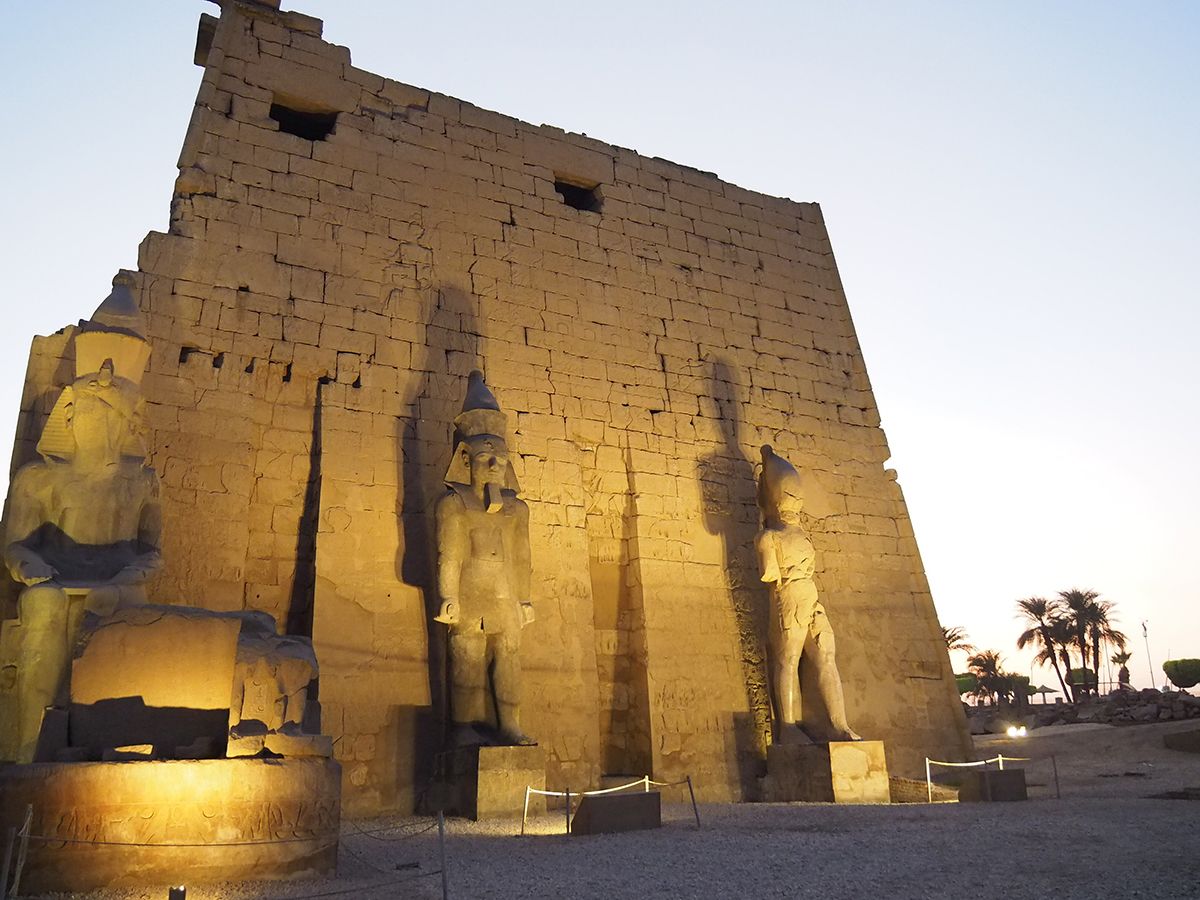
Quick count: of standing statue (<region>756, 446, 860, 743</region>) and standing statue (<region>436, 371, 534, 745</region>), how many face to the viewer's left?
0

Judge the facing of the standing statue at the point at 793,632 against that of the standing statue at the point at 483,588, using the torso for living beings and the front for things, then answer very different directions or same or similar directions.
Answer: same or similar directions

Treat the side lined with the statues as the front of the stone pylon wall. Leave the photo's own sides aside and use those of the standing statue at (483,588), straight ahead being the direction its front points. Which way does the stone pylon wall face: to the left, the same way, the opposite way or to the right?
the same way

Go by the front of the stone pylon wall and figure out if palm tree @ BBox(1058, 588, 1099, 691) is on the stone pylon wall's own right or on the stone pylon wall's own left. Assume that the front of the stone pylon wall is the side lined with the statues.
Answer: on the stone pylon wall's own left

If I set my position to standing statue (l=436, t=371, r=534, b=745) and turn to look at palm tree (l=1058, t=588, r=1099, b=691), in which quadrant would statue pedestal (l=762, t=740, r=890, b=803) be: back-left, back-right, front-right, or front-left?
front-right

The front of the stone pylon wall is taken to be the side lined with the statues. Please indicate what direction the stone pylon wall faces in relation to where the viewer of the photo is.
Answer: facing the viewer and to the right of the viewer

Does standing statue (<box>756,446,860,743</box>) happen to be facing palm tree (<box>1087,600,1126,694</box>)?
no

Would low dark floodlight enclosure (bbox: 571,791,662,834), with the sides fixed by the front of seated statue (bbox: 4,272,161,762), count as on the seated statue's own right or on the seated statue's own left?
on the seated statue's own left

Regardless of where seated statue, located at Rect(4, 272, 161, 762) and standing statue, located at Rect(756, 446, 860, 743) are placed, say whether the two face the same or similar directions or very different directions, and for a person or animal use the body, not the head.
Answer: same or similar directions

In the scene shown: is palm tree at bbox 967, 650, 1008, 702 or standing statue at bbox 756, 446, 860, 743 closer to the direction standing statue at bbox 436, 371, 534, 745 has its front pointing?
the standing statue

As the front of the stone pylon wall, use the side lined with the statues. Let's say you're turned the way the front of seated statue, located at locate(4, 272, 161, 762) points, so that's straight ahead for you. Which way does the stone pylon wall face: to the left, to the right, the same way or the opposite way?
the same way

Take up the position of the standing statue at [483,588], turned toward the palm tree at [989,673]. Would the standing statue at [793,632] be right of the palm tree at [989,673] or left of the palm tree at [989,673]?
right

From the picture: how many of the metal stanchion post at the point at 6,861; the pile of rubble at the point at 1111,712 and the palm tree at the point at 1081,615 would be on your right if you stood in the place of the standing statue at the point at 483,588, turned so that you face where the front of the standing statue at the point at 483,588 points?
1

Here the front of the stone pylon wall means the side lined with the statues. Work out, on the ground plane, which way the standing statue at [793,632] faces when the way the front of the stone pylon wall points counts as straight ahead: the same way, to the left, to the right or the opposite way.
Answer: the same way

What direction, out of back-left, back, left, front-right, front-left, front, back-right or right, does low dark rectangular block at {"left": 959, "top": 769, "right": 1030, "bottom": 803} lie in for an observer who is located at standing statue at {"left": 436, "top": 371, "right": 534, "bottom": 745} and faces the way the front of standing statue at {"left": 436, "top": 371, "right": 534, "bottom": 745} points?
front-left

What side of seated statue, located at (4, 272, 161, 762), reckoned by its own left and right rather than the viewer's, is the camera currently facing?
front

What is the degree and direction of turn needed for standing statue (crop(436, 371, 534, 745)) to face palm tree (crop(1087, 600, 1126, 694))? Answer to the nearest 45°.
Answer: approximately 90° to its left

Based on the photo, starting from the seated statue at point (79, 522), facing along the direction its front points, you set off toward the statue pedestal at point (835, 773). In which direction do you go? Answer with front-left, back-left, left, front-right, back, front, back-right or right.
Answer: left
